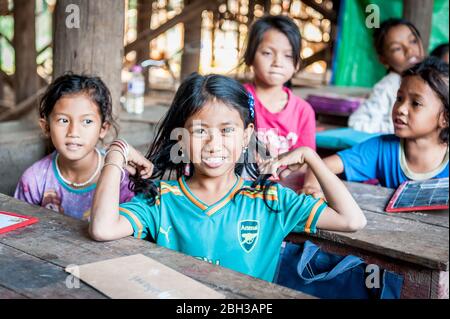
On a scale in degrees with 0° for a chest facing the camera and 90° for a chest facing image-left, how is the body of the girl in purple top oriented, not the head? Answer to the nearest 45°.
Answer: approximately 0°

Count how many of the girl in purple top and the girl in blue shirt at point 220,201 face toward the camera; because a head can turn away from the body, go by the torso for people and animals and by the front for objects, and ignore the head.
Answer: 2

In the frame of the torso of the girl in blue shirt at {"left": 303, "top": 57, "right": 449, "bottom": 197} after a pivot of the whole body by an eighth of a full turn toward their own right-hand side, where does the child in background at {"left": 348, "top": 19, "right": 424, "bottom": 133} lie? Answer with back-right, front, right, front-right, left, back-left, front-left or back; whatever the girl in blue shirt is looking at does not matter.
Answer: right

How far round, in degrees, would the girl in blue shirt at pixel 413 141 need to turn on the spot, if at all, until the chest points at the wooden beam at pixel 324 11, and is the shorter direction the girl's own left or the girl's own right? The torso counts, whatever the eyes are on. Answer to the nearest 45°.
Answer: approximately 135° to the girl's own right

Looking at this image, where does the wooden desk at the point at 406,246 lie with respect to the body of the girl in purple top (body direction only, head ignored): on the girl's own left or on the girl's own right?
on the girl's own left

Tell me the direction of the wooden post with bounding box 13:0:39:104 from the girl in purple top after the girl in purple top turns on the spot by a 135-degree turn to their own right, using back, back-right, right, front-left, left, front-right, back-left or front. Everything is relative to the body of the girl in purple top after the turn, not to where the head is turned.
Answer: front-right

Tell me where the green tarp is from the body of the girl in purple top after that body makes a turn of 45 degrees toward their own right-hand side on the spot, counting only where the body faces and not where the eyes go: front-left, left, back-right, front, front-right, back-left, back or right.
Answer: back

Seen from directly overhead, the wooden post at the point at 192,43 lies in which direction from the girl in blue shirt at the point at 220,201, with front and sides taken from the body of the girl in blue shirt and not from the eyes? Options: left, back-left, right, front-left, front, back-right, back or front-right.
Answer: back

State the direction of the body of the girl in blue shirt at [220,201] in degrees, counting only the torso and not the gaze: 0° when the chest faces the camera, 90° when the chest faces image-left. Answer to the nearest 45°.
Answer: approximately 0°

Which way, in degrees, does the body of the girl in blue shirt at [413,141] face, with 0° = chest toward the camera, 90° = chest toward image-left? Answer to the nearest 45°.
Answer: approximately 45°

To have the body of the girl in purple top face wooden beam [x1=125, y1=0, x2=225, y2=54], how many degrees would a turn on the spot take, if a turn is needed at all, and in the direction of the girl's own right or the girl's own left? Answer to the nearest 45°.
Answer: approximately 180°
